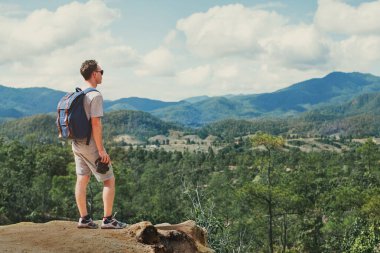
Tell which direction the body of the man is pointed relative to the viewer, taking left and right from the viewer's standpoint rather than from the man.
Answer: facing to the right of the viewer
